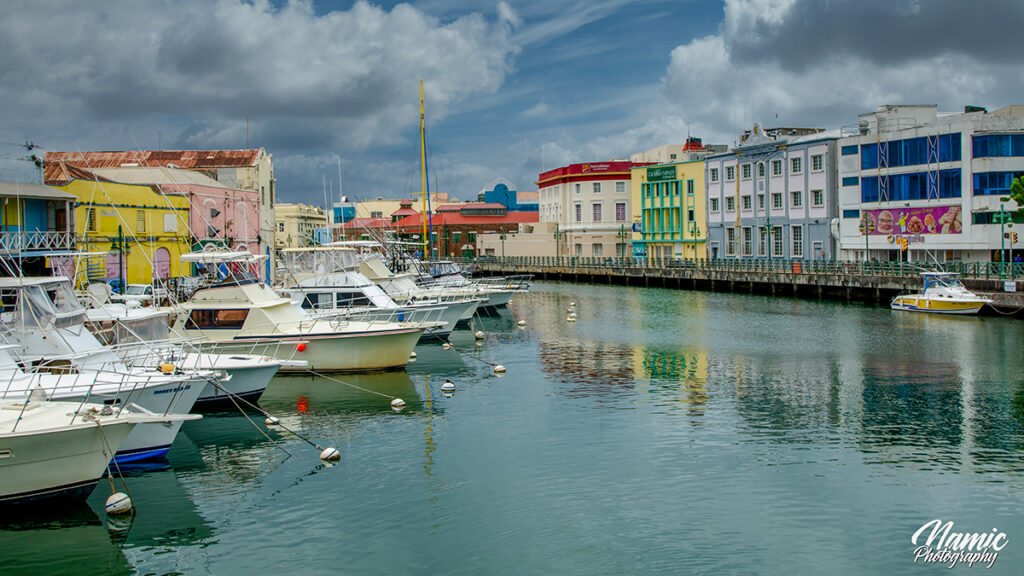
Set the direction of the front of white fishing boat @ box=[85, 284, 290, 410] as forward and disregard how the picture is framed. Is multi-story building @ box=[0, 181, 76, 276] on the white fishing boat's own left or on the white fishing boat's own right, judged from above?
on the white fishing boat's own left

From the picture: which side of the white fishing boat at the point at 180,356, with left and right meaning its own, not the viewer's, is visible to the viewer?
right

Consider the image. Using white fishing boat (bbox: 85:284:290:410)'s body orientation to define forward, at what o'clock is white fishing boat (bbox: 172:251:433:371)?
white fishing boat (bbox: 172:251:433:371) is roughly at 10 o'clock from white fishing boat (bbox: 85:284:290:410).

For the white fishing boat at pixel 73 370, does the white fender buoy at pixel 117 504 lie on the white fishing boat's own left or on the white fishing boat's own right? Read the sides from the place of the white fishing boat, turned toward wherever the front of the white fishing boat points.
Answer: on the white fishing boat's own right

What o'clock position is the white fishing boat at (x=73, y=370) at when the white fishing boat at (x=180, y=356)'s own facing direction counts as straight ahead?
the white fishing boat at (x=73, y=370) is roughly at 4 o'clock from the white fishing boat at (x=180, y=356).

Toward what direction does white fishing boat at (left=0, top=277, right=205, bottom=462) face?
to the viewer's right

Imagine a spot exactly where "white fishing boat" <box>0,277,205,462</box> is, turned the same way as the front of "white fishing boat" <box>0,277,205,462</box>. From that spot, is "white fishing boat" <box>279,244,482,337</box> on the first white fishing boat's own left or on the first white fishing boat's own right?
on the first white fishing boat's own left

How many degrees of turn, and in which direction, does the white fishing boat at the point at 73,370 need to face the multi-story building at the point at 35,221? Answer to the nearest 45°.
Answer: approximately 90° to its left

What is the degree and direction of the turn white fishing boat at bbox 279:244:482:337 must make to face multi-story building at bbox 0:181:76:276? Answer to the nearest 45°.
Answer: approximately 180°

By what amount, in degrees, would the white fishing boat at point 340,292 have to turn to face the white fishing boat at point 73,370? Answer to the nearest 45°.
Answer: approximately 90° to its right

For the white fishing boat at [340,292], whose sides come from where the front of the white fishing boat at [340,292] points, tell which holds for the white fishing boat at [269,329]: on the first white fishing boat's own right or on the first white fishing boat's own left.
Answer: on the first white fishing boat's own right

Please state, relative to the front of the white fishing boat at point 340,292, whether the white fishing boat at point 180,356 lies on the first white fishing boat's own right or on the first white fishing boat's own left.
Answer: on the first white fishing boat's own right

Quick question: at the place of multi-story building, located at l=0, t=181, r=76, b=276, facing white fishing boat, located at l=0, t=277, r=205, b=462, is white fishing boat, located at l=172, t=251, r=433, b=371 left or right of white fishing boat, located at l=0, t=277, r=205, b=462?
left
